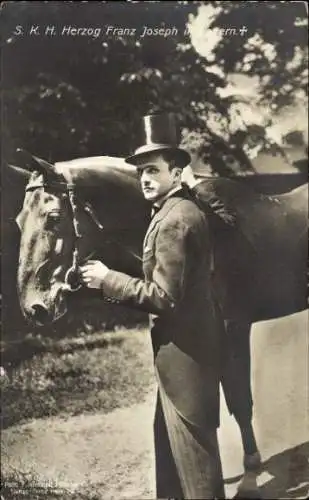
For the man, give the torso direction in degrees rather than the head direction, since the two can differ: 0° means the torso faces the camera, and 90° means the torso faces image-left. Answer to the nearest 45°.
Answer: approximately 90°
